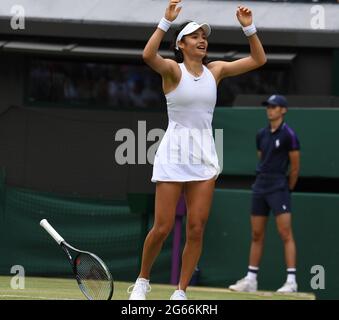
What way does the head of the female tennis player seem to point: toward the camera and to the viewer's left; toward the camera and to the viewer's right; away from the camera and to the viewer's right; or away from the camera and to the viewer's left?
toward the camera and to the viewer's right

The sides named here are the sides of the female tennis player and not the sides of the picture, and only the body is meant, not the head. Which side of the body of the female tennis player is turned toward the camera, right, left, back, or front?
front
